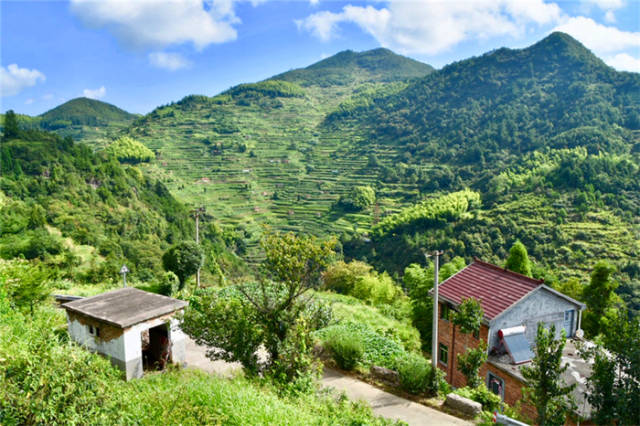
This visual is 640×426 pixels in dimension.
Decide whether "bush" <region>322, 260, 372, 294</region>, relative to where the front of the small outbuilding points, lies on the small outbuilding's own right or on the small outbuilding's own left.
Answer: on the small outbuilding's own left

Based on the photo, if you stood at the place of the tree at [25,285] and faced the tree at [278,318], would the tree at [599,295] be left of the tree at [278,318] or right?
left

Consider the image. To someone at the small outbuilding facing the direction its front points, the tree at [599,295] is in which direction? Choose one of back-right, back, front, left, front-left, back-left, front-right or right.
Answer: front-left

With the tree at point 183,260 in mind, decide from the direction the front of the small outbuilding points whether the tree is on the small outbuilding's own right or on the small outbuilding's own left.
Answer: on the small outbuilding's own left

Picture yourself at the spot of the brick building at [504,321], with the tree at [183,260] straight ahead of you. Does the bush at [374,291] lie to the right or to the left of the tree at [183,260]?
right

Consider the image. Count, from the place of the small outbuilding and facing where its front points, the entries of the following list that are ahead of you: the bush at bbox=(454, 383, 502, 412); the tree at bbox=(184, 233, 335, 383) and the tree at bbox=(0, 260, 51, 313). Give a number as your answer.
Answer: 2

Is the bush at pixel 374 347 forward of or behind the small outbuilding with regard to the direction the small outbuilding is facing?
forward

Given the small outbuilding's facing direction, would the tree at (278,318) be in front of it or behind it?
in front

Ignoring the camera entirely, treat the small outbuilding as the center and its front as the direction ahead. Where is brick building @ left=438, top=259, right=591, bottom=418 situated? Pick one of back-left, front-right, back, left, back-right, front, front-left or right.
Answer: front-left

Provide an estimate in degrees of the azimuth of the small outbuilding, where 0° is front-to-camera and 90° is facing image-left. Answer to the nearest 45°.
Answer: approximately 315°

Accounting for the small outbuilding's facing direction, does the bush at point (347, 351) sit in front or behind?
in front

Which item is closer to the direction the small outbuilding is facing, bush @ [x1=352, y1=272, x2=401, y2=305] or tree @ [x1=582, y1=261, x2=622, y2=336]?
the tree

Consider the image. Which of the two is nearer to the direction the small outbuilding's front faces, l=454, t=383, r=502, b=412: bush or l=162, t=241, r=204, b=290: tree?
the bush
